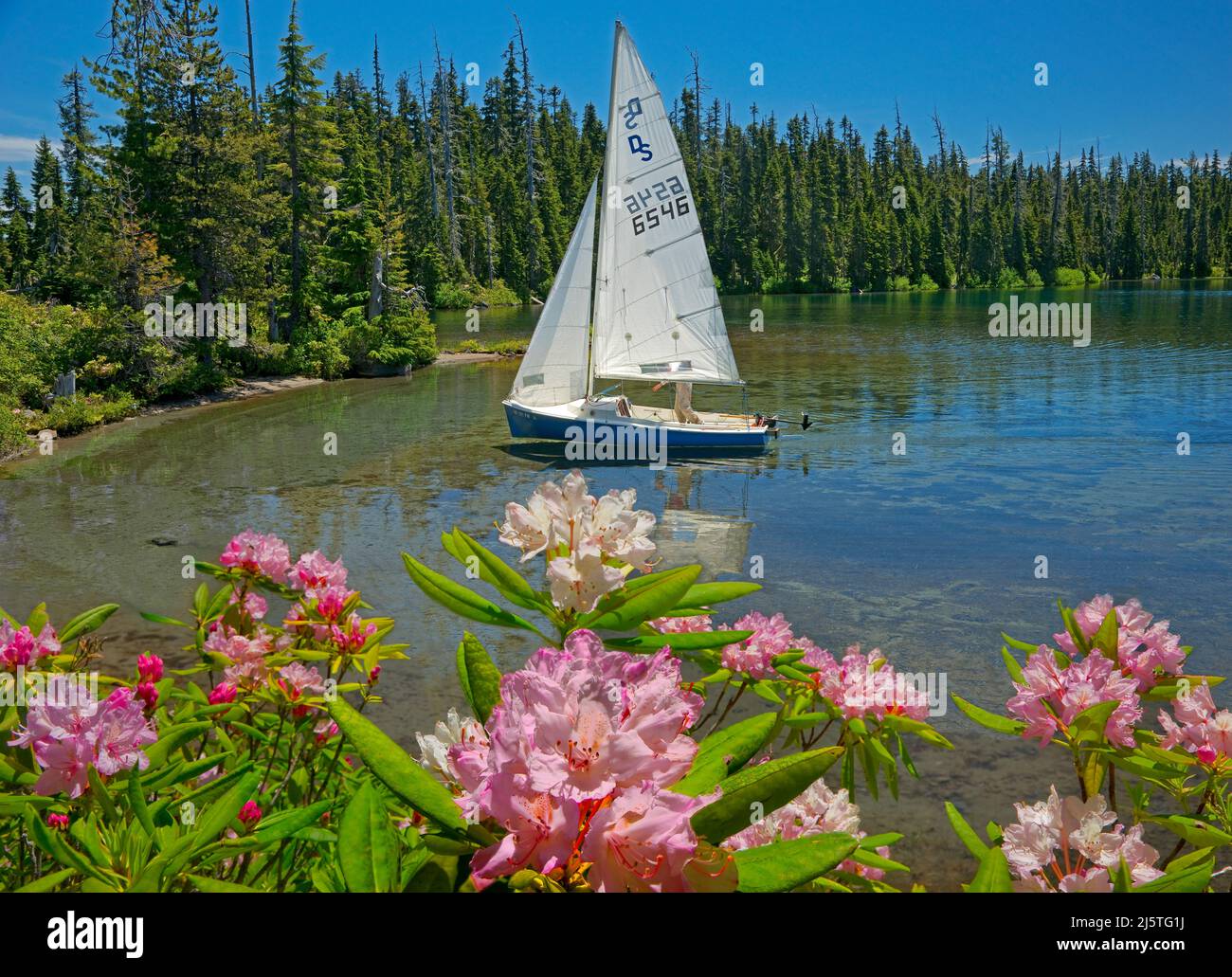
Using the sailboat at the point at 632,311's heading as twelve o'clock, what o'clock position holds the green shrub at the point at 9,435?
The green shrub is roughly at 12 o'clock from the sailboat.

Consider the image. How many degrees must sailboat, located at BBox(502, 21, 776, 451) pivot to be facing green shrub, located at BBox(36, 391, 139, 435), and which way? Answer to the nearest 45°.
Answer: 0° — it already faces it

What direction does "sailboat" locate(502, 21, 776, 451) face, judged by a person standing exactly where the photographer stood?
facing to the left of the viewer
